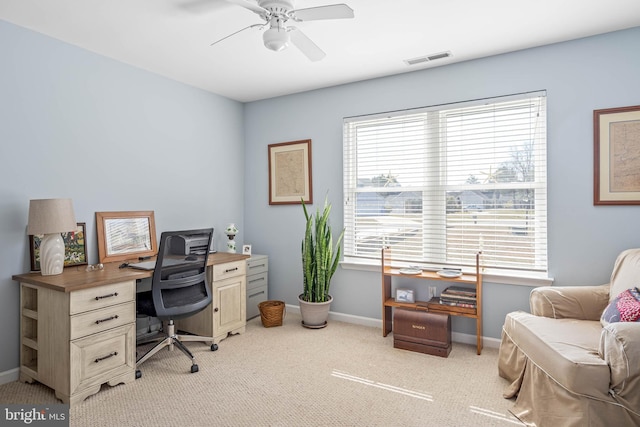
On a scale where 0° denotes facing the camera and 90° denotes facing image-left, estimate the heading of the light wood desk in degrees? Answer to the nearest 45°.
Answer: approximately 315°

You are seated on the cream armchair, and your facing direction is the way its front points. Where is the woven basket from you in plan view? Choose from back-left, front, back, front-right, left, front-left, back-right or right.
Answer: front-right

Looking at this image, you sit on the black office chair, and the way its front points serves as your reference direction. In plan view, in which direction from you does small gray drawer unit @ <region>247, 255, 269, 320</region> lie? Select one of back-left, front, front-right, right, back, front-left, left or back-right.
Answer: right

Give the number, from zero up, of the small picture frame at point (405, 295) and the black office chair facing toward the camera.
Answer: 1

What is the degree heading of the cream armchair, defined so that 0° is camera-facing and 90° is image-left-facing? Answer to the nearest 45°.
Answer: approximately 45°

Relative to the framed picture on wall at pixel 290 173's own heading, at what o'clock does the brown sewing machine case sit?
The brown sewing machine case is roughly at 9 o'clock from the framed picture on wall.

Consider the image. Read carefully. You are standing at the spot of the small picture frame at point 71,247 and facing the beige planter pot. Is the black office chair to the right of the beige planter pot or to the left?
right

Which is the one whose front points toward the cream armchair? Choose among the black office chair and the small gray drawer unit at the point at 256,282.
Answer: the small gray drawer unit

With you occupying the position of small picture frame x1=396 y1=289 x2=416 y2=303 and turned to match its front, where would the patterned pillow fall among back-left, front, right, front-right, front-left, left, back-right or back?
front-left

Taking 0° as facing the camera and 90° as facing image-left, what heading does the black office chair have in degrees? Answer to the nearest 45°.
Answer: approximately 135°

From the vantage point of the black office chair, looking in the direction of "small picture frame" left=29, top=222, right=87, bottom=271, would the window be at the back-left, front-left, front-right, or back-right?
back-right

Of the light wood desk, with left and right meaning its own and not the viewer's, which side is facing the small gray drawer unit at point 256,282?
left

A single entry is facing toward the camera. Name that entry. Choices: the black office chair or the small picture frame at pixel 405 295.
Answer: the small picture frame

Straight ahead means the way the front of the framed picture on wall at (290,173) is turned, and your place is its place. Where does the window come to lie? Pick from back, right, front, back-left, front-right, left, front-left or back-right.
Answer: left

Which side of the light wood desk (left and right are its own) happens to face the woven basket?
left

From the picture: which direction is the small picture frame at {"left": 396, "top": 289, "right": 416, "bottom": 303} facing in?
toward the camera
